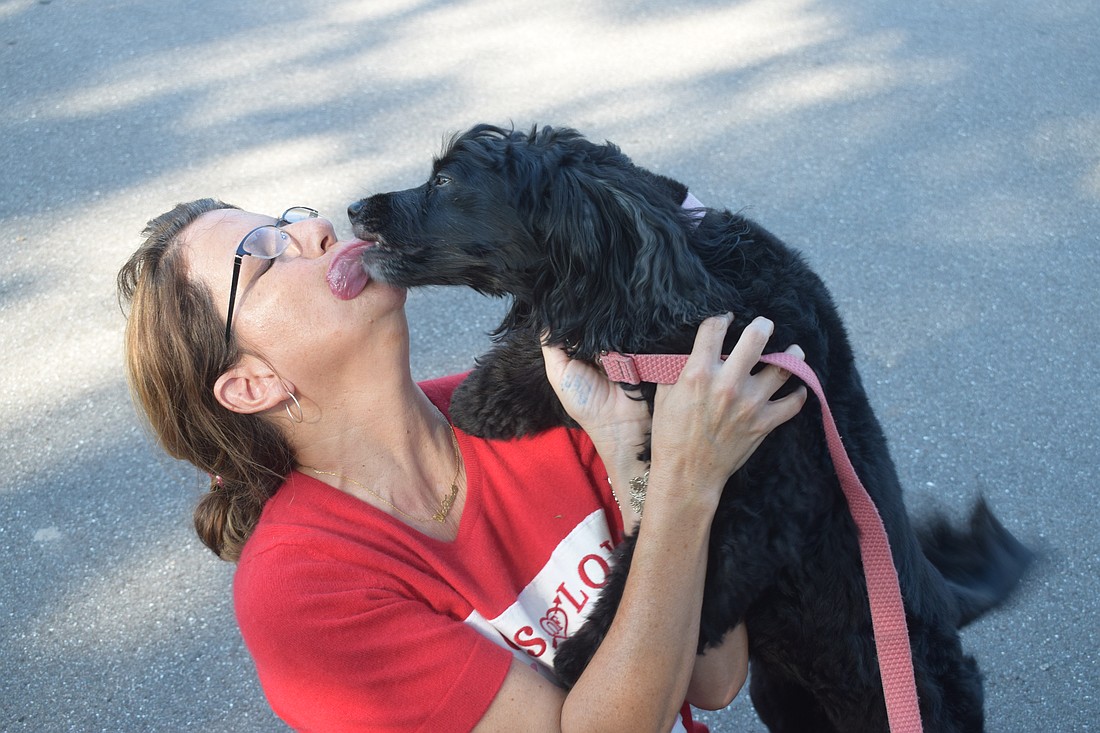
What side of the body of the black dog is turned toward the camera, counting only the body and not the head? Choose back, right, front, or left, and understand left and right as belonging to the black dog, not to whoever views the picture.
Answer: left

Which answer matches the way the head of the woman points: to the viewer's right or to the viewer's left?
to the viewer's right

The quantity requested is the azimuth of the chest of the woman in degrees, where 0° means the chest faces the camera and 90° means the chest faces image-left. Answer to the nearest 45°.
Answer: approximately 315°
